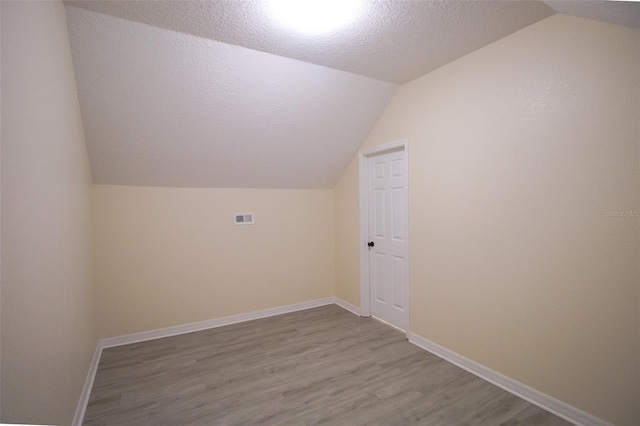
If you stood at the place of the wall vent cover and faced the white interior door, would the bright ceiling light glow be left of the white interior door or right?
right

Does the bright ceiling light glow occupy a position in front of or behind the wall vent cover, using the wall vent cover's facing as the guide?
in front

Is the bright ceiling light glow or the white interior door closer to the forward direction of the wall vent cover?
the bright ceiling light glow

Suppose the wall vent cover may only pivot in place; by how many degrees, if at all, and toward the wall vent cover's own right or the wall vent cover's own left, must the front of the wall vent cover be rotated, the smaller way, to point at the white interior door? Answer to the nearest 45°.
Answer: approximately 45° to the wall vent cover's own left

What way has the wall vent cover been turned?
toward the camera
